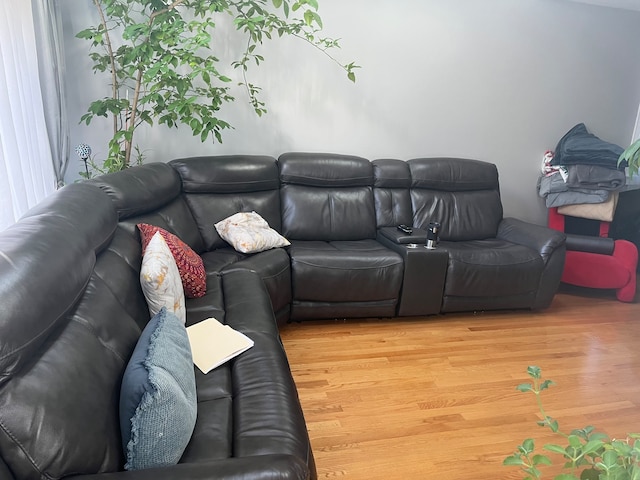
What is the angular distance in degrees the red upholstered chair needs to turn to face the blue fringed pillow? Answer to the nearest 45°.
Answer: approximately 90° to its right

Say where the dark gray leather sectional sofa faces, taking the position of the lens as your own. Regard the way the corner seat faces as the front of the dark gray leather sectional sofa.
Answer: facing the viewer and to the right of the viewer

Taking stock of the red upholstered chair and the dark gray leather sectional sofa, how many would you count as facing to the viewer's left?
0

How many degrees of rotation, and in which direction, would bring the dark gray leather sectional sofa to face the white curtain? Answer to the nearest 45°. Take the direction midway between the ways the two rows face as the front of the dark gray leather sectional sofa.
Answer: approximately 135° to its right

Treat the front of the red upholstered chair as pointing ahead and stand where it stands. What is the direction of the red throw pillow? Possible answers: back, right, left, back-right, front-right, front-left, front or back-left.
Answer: back-right
